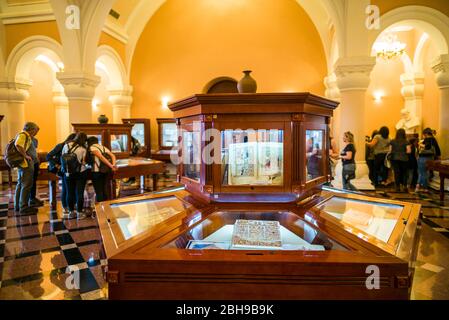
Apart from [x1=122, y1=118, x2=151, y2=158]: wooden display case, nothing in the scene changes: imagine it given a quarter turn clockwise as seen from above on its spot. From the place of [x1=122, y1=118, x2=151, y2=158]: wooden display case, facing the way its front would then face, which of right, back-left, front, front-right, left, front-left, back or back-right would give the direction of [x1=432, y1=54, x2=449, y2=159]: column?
back-left

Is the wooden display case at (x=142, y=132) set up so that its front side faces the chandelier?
no

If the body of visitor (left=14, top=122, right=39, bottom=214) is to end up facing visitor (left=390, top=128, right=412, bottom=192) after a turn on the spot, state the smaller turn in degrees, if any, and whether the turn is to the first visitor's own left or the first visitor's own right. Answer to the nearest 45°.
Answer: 0° — they already face them

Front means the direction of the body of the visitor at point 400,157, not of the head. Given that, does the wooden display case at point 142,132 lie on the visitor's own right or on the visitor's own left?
on the visitor's own left

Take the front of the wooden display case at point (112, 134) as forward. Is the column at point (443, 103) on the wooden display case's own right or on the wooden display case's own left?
on the wooden display case's own left

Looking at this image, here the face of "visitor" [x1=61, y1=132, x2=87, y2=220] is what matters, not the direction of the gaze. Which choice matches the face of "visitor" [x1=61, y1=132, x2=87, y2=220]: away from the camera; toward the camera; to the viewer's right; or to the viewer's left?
away from the camera

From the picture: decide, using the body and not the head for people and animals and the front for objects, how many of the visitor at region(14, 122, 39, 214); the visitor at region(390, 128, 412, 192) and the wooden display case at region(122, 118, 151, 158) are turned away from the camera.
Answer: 1

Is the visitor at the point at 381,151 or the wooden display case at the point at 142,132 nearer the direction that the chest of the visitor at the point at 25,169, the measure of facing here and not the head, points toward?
the visitor

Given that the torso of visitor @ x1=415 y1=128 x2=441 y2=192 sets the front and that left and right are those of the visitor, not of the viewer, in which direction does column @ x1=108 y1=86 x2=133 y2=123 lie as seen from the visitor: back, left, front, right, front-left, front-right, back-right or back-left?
front

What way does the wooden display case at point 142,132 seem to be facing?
toward the camera

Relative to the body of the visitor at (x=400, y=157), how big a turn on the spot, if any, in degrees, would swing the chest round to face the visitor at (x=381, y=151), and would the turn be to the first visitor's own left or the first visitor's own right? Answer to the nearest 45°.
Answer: approximately 45° to the first visitor's own left

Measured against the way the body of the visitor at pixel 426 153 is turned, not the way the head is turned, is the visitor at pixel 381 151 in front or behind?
in front

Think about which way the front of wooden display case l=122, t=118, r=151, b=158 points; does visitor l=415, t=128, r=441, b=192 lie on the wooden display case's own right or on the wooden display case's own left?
on the wooden display case's own left

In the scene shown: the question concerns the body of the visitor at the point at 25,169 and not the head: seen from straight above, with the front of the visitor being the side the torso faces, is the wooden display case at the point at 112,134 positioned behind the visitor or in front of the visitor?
in front

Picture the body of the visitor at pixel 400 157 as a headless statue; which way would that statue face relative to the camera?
away from the camera

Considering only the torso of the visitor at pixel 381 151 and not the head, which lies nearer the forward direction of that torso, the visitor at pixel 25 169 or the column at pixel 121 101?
the column

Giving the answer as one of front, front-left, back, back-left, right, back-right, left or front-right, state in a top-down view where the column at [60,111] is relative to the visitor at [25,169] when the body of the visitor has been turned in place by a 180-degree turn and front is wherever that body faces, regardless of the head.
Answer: right
